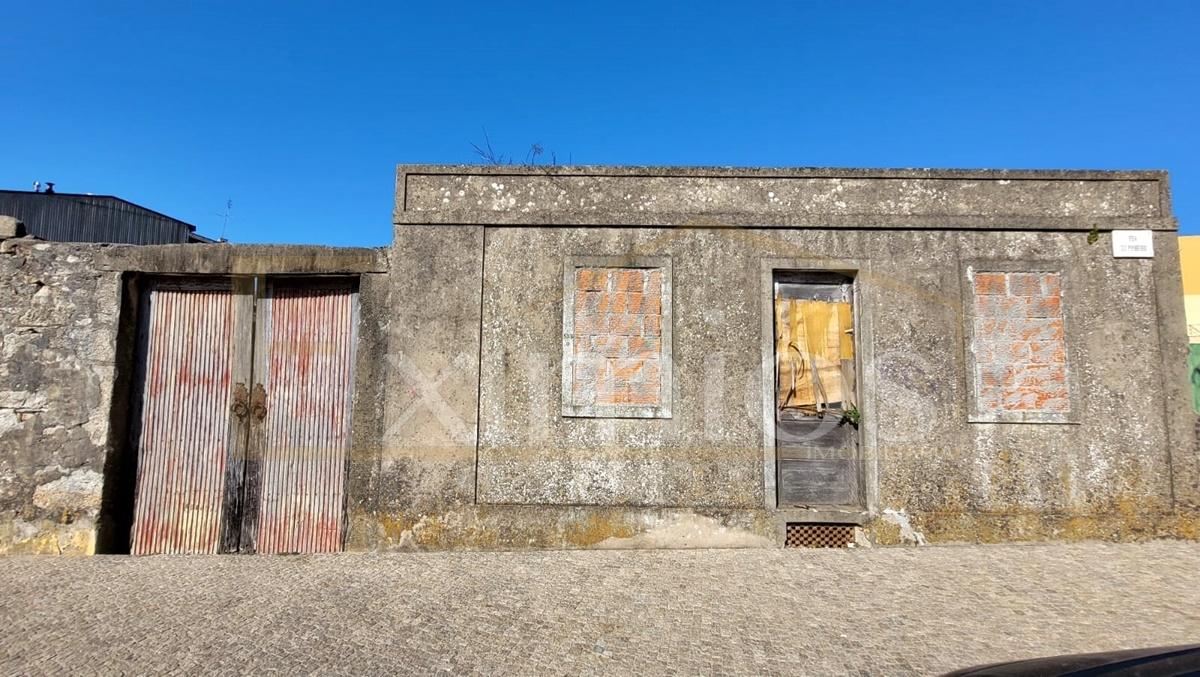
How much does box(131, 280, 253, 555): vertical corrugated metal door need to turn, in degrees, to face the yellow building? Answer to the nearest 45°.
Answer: approximately 90° to its left

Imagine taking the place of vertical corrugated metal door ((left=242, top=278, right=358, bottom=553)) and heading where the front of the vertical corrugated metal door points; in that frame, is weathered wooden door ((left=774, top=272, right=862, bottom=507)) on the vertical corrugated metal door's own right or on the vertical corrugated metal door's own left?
on the vertical corrugated metal door's own left

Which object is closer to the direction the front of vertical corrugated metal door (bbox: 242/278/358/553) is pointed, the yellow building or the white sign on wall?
the white sign on wall

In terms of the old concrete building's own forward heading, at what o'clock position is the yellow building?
The yellow building is roughly at 8 o'clock from the old concrete building.

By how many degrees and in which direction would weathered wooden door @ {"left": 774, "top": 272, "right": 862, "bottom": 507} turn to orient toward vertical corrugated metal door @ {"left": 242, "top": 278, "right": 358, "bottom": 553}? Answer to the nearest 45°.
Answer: approximately 90° to its right

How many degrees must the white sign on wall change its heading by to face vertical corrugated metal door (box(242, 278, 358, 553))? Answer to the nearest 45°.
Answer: approximately 45° to its right

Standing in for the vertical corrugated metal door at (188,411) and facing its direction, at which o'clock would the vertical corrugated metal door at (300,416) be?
the vertical corrugated metal door at (300,416) is roughly at 10 o'clock from the vertical corrugated metal door at (188,411).

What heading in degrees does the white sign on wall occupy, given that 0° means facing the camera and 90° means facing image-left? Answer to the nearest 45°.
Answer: approximately 0°
